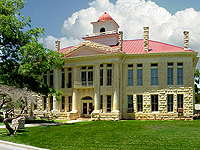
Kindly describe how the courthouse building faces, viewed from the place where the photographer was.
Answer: facing the viewer and to the left of the viewer

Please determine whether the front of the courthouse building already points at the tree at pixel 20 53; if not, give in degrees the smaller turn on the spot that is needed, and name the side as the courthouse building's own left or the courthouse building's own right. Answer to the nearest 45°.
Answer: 0° — it already faces it
